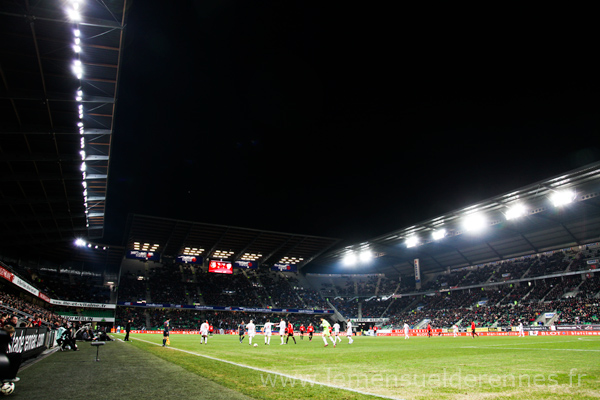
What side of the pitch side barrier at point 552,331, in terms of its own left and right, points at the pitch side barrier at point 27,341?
front

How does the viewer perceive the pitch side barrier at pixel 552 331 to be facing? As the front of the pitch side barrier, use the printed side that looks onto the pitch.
facing the viewer and to the left of the viewer
